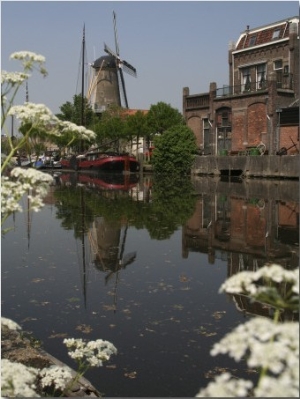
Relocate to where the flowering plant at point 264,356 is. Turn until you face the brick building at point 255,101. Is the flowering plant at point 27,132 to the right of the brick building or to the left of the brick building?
left

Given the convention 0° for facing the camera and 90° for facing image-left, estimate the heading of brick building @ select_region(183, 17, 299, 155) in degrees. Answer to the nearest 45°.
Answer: approximately 45°

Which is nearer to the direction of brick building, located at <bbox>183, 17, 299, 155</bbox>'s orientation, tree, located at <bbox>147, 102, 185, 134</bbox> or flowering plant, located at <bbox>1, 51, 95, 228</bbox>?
the flowering plant

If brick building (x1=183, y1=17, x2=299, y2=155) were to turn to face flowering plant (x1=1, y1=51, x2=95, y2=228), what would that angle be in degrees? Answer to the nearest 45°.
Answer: approximately 45° to its left

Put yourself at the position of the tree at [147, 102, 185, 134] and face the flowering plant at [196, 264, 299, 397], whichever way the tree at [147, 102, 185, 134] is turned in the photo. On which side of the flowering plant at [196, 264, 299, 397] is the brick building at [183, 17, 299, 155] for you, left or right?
left

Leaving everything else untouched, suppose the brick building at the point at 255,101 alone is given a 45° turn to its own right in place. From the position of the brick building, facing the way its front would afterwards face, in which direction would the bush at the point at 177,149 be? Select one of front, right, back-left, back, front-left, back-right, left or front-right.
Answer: front

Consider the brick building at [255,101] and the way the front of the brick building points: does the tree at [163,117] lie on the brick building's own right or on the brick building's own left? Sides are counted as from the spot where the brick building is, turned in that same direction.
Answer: on the brick building's own right

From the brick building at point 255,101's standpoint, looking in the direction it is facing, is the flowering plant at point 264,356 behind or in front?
in front
